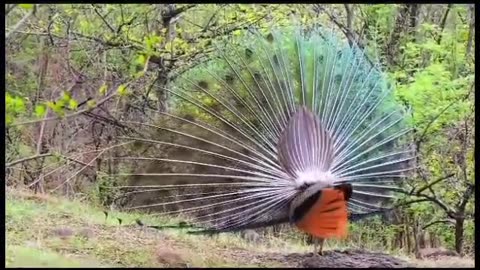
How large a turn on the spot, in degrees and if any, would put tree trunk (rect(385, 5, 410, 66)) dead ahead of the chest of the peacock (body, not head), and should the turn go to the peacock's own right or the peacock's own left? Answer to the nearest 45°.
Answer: approximately 45° to the peacock's own right

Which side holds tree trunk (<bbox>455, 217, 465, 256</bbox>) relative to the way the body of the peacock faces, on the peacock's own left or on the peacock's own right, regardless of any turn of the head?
on the peacock's own right

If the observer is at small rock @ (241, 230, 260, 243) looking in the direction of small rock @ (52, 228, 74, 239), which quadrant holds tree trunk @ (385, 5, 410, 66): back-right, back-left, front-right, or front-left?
back-right

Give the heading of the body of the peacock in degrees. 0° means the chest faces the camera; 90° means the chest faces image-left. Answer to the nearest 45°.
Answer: approximately 180°

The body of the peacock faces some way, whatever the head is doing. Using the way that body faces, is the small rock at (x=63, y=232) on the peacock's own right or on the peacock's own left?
on the peacock's own left
